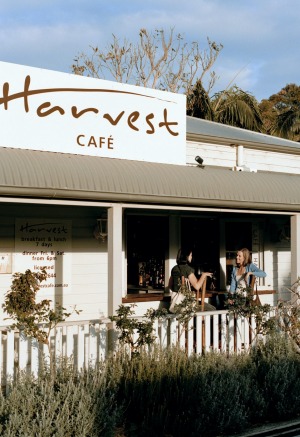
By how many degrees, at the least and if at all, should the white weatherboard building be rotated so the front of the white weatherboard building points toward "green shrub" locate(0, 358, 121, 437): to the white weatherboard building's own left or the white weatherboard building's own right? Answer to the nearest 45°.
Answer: approximately 45° to the white weatherboard building's own right

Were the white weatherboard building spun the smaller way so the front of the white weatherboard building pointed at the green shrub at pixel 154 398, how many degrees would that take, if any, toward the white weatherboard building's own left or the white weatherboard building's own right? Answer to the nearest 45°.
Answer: approximately 45° to the white weatherboard building's own right

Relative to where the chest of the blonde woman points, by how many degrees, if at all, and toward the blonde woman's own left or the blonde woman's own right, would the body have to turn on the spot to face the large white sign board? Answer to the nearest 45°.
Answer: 0° — they already face it

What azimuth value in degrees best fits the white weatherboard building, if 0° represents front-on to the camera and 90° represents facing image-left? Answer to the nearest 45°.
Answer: approximately 315°

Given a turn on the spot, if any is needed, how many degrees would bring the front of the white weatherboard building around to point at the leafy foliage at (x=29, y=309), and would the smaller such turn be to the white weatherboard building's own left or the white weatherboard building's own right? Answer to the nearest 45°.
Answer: approximately 45° to the white weatherboard building's own right

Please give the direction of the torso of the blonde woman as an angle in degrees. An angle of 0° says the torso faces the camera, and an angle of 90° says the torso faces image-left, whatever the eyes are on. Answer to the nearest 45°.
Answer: approximately 45°
